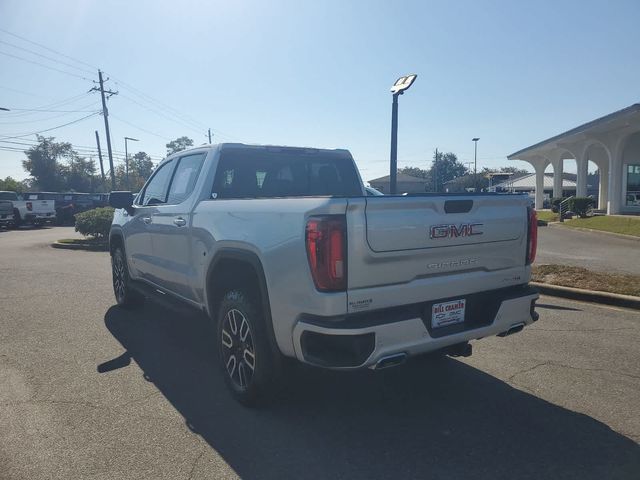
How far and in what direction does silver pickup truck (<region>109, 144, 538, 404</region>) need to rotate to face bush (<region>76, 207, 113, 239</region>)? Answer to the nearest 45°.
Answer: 0° — it already faces it

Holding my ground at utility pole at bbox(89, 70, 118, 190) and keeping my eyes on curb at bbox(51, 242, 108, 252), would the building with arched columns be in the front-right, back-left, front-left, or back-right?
front-left

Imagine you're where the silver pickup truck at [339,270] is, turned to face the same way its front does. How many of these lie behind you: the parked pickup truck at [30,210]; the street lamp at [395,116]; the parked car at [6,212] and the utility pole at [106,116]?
0

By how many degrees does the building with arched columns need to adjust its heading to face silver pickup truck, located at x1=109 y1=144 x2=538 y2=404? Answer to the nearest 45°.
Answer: approximately 45° to its left

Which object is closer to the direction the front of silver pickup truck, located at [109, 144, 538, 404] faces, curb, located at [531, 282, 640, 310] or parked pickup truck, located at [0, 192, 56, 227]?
the parked pickup truck

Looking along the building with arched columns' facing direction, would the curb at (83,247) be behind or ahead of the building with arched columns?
ahead

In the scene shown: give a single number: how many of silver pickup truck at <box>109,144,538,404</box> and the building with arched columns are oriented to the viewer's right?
0

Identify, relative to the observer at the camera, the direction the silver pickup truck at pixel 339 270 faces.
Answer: facing away from the viewer and to the left of the viewer

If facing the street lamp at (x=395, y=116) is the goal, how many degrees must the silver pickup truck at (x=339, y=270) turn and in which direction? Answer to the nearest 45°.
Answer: approximately 45° to its right

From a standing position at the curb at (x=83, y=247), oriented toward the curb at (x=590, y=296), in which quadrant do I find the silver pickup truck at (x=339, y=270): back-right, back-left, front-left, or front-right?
front-right

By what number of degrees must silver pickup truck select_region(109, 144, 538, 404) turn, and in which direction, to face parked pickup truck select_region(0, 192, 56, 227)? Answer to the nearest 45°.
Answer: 0° — it already faces it

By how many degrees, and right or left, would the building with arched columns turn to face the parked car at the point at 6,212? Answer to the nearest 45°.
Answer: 0° — it already faces it

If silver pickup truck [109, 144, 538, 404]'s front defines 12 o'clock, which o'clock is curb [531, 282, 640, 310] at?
The curb is roughly at 3 o'clock from the silver pickup truck.

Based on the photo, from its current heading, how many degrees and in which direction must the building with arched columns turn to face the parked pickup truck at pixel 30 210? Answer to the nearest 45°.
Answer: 0° — it already faces it

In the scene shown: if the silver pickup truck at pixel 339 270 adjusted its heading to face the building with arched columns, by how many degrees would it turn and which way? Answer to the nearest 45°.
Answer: approximately 90° to its right

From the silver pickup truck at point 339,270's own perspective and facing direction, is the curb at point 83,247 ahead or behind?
ahead

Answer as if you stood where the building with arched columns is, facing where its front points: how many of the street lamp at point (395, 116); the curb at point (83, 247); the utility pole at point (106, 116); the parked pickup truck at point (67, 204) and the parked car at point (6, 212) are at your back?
0

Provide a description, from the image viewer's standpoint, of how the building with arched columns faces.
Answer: facing the viewer and to the left of the viewer

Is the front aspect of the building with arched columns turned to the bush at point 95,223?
yes
